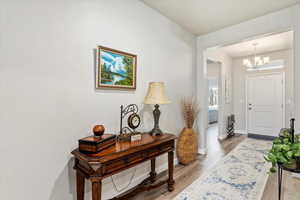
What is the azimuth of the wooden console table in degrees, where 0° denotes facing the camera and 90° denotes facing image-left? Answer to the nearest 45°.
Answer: approximately 315°

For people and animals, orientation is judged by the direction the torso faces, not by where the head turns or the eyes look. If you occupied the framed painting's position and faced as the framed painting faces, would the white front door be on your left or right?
on your left

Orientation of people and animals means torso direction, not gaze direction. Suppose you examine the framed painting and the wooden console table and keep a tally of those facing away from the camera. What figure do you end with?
0

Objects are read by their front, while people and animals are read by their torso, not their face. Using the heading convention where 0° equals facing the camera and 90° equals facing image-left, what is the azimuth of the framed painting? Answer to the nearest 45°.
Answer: approximately 315°

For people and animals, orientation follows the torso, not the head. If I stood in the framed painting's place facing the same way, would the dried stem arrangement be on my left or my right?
on my left

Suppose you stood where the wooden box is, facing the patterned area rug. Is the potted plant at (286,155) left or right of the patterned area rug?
right

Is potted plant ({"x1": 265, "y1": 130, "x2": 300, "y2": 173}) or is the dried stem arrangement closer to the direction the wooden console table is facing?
the potted plant

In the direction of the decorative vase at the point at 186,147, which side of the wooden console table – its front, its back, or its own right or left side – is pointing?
left
